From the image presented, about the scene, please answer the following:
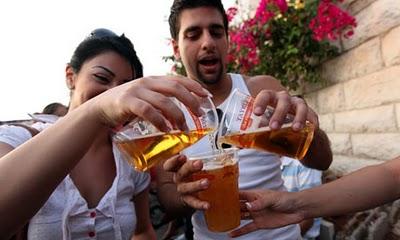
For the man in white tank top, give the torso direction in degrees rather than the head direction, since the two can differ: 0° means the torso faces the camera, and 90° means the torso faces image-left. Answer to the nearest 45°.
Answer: approximately 0°
